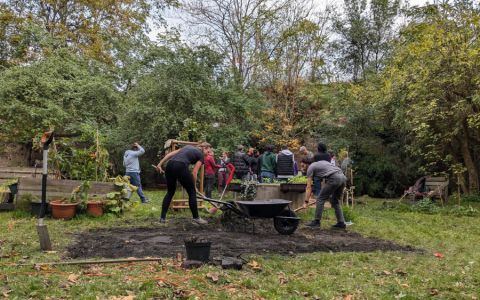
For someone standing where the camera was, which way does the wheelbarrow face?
facing to the right of the viewer

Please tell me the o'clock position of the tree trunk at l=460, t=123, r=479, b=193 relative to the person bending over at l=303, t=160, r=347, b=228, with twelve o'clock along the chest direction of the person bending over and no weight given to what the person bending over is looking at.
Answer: The tree trunk is roughly at 4 o'clock from the person bending over.

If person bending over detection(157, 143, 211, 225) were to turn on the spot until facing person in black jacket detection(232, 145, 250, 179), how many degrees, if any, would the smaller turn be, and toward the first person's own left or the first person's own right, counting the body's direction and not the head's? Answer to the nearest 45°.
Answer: approximately 90° to the first person's own left

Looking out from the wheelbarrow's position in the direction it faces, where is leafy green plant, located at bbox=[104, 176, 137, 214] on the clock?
The leafy green plant is roughly at 7 o'clock from the wheelbarrow.

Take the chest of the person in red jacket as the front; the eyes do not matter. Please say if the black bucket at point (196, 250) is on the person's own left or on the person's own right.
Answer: on the person's own right

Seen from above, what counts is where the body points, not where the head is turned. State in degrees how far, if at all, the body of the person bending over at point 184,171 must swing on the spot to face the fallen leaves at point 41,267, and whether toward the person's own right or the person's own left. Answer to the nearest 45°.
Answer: approximately 135° to the person's own right

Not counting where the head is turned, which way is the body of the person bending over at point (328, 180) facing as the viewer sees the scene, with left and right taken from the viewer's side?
facing to the left of the viewer

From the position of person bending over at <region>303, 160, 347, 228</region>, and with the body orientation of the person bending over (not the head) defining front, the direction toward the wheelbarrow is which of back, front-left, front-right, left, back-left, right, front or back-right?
front-left

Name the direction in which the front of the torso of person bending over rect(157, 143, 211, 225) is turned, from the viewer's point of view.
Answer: to the viewer's right

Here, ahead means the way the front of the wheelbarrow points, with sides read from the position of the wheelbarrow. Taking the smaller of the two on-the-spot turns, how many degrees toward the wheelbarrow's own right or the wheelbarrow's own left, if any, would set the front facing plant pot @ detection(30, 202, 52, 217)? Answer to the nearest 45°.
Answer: approximately 180°
